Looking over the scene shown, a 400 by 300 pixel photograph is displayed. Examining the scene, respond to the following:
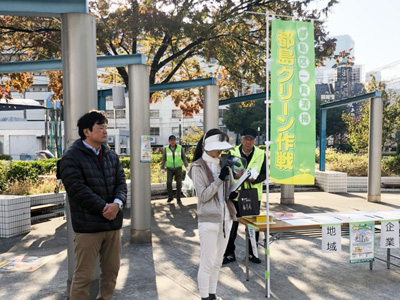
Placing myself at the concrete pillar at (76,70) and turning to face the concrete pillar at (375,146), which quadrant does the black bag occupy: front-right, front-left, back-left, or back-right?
front-right

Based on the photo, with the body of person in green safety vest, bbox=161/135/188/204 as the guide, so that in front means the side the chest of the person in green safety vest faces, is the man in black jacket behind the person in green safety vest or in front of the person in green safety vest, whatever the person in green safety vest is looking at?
in front

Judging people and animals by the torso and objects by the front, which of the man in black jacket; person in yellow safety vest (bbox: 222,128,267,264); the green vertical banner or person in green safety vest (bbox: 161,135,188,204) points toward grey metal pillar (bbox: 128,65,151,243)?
person in green safety vest (bbox: 161,135,188,204)

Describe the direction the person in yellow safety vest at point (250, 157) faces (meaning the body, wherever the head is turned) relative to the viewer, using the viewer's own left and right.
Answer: facing the viewer

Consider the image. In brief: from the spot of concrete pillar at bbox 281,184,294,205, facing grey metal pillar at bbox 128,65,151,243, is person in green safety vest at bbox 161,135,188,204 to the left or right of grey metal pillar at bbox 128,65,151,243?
right

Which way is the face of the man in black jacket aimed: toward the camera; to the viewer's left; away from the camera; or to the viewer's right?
to the viewer's right

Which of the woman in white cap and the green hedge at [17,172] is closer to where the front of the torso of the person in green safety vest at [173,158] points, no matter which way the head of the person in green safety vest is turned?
the woman in white cap

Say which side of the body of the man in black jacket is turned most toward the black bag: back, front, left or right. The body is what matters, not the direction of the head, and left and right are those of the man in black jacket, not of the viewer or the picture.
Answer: left

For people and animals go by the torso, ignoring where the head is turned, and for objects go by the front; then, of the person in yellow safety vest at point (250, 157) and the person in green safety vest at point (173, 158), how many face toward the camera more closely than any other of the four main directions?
2

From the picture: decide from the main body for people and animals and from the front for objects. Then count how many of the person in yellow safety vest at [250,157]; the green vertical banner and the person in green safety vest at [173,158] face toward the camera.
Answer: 3

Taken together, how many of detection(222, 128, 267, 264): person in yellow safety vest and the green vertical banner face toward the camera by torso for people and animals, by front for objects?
2

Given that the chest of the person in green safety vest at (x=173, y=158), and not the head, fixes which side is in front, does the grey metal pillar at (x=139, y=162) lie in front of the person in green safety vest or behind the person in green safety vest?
in front

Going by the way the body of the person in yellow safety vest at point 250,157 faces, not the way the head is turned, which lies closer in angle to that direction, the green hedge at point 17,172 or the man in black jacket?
the man in black jacket

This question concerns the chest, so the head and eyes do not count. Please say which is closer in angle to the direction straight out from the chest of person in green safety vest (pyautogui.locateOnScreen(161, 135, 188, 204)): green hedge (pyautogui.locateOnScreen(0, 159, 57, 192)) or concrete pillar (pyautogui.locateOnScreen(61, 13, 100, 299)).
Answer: the concrete pillar

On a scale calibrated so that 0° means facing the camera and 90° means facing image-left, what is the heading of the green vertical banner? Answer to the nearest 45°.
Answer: approximately 0°
